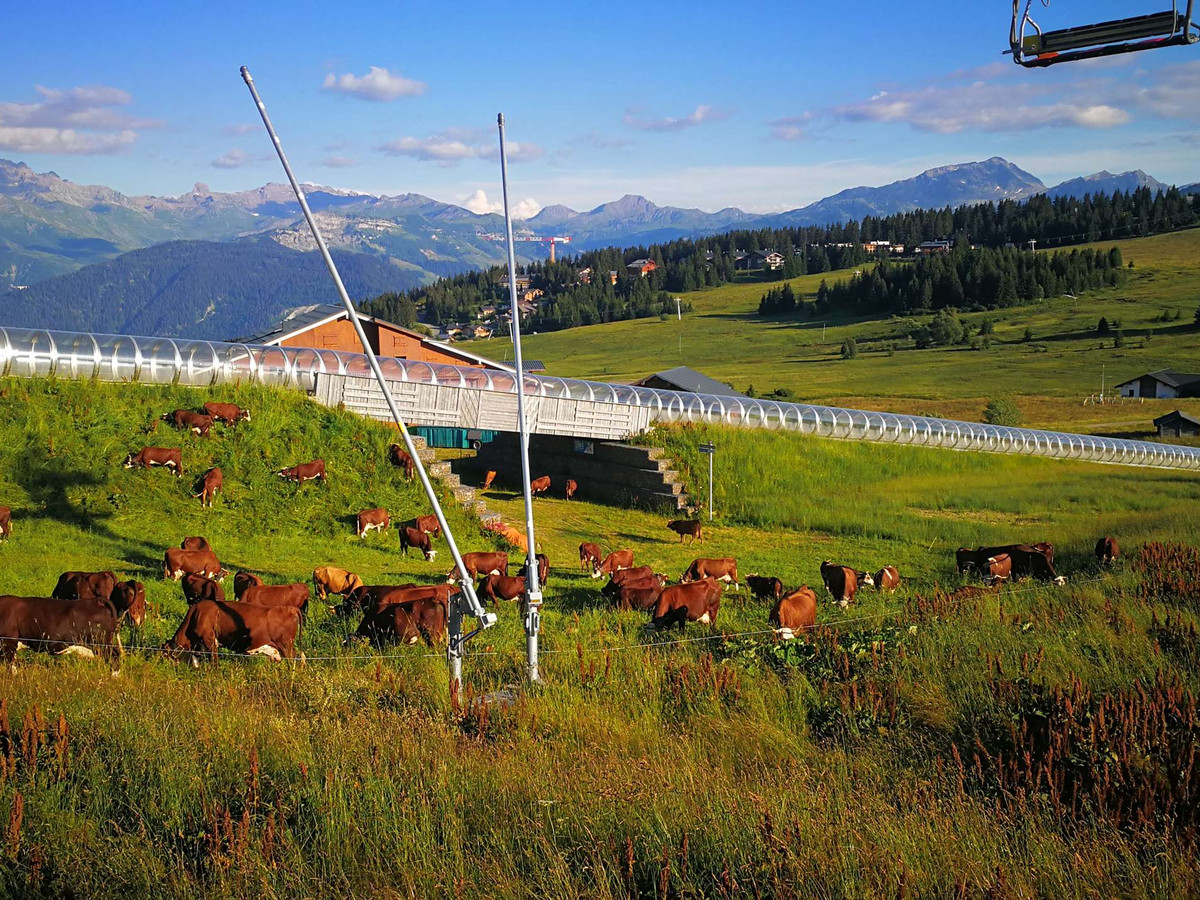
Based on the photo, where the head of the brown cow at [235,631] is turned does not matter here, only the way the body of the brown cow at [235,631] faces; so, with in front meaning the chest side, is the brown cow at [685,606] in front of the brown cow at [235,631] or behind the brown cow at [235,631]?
behind

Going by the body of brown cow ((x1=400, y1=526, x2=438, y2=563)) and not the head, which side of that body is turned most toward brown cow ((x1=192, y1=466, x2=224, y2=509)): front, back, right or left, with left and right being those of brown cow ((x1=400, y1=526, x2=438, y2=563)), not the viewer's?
back

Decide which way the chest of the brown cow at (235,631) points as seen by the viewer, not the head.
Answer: to the viewer's left

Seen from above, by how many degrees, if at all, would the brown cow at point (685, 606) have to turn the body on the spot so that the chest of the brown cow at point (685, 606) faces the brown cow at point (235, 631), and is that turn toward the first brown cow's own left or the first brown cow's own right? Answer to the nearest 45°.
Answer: approximately 45° to the first brown cow's own left

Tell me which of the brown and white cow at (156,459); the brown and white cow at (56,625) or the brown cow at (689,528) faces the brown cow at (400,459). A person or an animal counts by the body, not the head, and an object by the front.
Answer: the brown cow at (689,528)

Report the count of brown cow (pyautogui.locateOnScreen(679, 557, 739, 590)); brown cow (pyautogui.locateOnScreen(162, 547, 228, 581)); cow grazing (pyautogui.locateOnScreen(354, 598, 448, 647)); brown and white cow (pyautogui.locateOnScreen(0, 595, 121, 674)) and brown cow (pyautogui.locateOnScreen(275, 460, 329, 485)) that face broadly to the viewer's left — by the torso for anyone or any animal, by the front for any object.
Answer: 4

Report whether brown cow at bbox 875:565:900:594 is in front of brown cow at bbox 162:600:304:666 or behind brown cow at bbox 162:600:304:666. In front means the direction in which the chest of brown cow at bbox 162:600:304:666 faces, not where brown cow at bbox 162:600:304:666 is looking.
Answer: behind

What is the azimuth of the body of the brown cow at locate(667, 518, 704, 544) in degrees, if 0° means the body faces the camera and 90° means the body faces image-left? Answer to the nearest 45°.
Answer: approximately 90°

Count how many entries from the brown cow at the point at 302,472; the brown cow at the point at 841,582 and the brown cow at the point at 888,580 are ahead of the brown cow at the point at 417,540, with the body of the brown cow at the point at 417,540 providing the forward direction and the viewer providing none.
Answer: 2

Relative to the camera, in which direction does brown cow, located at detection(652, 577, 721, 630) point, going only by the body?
to the viewer's left

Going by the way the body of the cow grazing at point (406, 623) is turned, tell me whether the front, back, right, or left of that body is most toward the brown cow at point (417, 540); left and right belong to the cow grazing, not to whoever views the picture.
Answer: right
